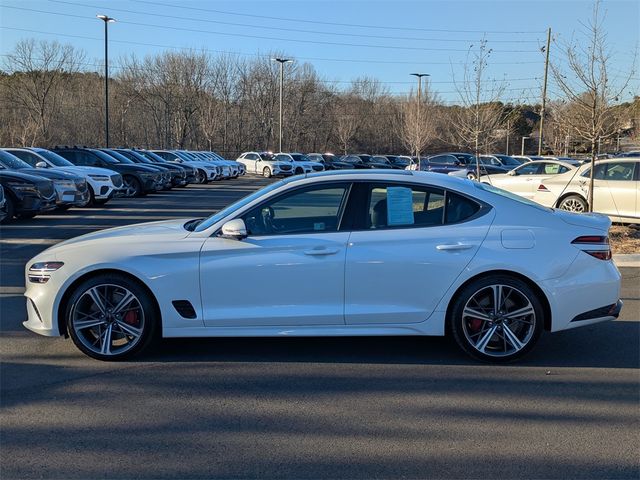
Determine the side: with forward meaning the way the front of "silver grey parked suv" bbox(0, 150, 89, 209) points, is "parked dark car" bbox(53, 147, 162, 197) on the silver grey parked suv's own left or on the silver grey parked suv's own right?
on the silver grey parked suv's own left

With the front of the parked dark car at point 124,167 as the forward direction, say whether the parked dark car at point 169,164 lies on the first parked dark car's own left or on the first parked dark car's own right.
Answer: on the first parked dark car's own left

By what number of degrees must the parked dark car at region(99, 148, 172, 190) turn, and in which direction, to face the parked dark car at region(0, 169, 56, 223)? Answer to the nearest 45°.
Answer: approximately 45° to its right

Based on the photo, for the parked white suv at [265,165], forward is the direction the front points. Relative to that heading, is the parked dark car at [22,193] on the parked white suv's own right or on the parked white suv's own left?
on the parked white suv's own right

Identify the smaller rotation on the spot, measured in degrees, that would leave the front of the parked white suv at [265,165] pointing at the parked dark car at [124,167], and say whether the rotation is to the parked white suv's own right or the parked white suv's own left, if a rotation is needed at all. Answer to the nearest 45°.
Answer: approximately 45° to the parked white suv's own right

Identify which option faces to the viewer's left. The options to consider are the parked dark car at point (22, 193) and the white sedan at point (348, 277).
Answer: the white sedan

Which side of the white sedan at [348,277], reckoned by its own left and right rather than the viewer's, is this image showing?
left
